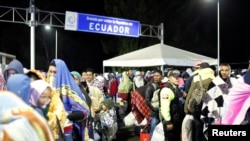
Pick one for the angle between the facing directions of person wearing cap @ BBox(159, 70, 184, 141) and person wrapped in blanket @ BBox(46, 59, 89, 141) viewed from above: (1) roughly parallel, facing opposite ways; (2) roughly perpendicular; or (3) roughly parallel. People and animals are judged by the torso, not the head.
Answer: roughly perpendicular

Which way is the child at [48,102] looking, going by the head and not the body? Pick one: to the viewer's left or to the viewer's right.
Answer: to the viewer's right

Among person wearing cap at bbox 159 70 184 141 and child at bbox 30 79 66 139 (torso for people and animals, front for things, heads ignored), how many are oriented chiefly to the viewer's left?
0

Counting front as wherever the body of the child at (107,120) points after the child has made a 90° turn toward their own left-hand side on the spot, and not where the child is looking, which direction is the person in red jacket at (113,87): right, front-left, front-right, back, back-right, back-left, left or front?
back-left
